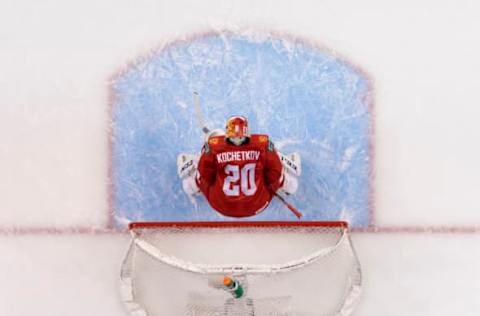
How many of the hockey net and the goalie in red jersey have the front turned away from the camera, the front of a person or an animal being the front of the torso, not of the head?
2

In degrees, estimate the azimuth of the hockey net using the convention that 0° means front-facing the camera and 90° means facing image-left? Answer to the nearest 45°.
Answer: approximately 180°

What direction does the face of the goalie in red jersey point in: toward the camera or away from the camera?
away from the camera

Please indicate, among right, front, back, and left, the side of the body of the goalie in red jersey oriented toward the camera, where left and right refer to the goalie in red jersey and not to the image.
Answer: back

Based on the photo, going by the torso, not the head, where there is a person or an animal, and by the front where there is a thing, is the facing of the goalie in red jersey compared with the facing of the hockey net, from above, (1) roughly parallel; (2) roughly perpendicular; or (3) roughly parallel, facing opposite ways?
roughly parallel
